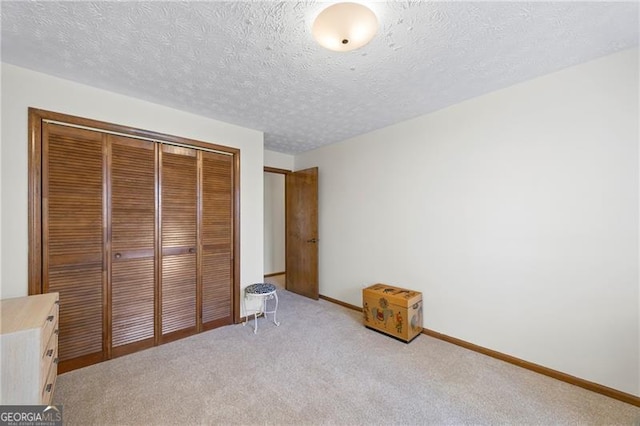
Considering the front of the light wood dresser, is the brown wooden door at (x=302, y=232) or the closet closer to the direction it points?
the brown wooden door

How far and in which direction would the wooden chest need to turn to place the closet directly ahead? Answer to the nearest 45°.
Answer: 0° — it already faces it

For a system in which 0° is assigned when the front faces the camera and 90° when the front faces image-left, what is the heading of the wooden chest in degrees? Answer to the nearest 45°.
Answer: approximately 45°

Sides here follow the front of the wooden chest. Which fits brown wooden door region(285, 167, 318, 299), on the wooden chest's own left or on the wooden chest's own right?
on the wooden chest's own right

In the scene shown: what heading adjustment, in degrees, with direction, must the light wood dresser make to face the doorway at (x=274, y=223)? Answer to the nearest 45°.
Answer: approximately 45° to its left

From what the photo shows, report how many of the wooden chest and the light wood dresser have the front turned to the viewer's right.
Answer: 1

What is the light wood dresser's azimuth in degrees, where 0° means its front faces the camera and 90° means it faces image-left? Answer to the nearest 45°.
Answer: approximately 270°
